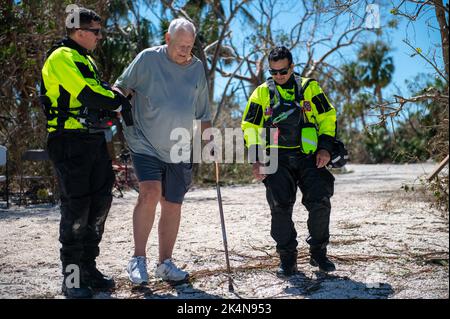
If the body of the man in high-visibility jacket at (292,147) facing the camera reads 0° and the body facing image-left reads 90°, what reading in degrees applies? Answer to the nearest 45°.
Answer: approximately 0°

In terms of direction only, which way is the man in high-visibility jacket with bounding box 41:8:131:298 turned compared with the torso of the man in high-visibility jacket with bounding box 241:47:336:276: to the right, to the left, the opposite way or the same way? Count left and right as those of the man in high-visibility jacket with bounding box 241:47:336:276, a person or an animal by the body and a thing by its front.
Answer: to the left

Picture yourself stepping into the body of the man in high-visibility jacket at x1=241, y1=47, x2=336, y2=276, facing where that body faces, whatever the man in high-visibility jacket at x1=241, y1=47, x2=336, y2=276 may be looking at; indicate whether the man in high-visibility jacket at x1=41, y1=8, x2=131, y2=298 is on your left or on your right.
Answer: on your right

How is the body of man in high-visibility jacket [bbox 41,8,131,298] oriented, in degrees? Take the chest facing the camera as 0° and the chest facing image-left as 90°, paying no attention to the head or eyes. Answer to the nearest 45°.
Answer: approximately 270°

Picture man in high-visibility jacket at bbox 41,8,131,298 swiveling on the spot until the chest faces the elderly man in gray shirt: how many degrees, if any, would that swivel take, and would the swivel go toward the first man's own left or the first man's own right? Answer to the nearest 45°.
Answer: approximately 45° to the first man's own left

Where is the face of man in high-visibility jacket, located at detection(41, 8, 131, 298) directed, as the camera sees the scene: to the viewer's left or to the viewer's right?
to the viewer's right

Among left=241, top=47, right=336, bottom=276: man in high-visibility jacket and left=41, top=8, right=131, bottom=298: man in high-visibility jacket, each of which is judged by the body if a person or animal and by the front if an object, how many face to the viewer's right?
1

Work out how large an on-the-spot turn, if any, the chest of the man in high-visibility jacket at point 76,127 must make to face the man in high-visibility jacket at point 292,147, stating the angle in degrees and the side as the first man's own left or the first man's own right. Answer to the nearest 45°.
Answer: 0° — they already face them

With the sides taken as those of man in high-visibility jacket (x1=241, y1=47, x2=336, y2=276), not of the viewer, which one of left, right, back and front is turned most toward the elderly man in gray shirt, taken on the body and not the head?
right
